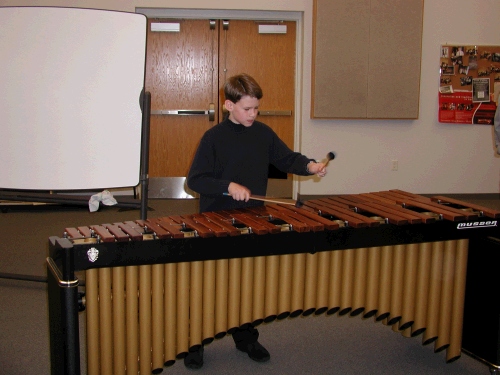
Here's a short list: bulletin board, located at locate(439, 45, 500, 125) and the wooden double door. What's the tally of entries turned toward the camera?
2

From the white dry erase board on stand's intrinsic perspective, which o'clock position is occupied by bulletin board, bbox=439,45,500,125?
The bulletin board is roughly at 8 o'clock from the white dry erase board on stand.

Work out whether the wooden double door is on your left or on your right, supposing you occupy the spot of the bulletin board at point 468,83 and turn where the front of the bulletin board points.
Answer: on your right

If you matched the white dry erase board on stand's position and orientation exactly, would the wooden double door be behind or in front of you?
behind

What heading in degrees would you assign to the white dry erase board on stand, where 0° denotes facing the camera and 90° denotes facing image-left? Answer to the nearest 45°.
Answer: approximately 0°

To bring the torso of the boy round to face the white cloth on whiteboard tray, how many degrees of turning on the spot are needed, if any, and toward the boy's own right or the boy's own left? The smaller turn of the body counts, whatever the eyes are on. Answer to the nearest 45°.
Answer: approximately 135° to the boy's own right
